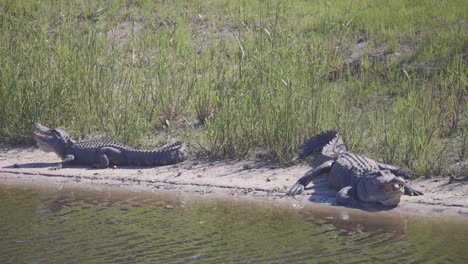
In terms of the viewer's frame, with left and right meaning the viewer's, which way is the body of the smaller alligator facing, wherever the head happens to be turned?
facing to the left of the viewer

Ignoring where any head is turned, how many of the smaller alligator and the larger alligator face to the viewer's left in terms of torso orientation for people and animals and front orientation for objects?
1

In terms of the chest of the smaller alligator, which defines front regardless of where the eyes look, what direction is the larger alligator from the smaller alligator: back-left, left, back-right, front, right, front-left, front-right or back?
back-left

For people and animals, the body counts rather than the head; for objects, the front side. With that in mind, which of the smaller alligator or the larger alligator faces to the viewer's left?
the smaller alligator

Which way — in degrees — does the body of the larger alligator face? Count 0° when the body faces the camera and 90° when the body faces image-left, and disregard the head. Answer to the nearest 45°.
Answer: approximately 315°

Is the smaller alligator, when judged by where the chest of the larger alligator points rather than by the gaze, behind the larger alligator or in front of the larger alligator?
behind
